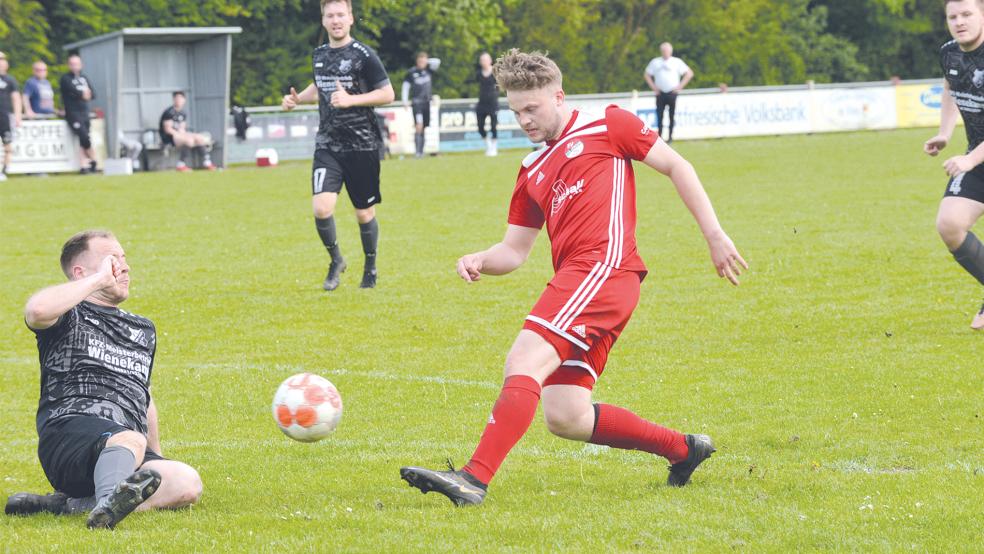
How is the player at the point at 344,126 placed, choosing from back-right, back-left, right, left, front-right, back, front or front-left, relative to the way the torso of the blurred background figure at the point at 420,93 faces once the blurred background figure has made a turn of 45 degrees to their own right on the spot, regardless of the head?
front-left

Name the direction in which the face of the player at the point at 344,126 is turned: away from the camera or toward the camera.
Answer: toward the camera

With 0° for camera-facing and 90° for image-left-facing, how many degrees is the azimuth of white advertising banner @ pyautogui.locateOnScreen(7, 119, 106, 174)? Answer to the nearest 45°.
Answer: approximately 0°

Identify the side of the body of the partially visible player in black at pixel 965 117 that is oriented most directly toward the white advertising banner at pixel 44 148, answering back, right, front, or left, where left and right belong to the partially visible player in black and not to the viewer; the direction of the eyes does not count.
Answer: right

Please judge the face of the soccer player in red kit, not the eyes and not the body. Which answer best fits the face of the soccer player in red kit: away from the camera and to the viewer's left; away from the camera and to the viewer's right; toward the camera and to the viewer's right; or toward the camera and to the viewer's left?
toward the camera and to the viewer's left

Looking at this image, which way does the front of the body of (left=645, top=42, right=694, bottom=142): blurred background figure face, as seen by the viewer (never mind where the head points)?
toward the camera

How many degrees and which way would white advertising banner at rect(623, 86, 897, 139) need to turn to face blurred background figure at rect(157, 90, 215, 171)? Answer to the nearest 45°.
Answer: approximately 45° to its right

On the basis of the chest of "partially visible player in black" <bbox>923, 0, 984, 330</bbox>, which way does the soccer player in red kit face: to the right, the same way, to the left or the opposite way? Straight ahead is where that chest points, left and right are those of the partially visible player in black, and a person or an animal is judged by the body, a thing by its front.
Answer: the same way

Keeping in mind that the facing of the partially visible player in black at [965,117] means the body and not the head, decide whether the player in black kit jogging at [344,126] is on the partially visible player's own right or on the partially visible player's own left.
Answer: on the partially visible player's own right

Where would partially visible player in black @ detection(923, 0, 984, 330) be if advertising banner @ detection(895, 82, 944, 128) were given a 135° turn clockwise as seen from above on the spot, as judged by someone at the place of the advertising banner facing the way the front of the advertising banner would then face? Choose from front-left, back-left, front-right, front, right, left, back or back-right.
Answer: back-left

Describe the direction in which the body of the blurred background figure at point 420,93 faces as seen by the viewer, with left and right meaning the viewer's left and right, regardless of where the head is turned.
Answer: facing the viewer

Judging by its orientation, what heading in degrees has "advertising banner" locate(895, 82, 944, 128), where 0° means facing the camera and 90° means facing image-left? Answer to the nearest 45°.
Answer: approximately 0°

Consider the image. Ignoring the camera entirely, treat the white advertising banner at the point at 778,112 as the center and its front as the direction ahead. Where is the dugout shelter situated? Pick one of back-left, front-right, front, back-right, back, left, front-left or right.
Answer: front-right

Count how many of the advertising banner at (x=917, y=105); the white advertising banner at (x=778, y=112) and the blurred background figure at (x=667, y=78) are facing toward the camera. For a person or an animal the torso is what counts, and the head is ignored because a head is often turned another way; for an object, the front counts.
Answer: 3

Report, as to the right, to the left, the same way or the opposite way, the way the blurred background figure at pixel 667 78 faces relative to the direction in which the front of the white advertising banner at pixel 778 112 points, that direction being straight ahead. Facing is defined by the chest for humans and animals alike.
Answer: the same way

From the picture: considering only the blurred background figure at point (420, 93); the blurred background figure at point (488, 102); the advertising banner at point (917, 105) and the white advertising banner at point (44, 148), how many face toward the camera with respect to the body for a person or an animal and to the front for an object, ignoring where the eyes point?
4

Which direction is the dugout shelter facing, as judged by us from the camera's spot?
facing the viewer and to the right of the viewer

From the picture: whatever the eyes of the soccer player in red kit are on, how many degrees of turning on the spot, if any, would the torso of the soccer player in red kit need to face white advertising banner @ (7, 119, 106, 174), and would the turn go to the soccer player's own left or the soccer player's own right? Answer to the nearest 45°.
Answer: approximately 90° to the soccer player's own right

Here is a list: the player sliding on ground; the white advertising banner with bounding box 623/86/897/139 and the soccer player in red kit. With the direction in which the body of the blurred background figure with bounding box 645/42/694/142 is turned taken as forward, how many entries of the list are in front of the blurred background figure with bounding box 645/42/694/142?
2
